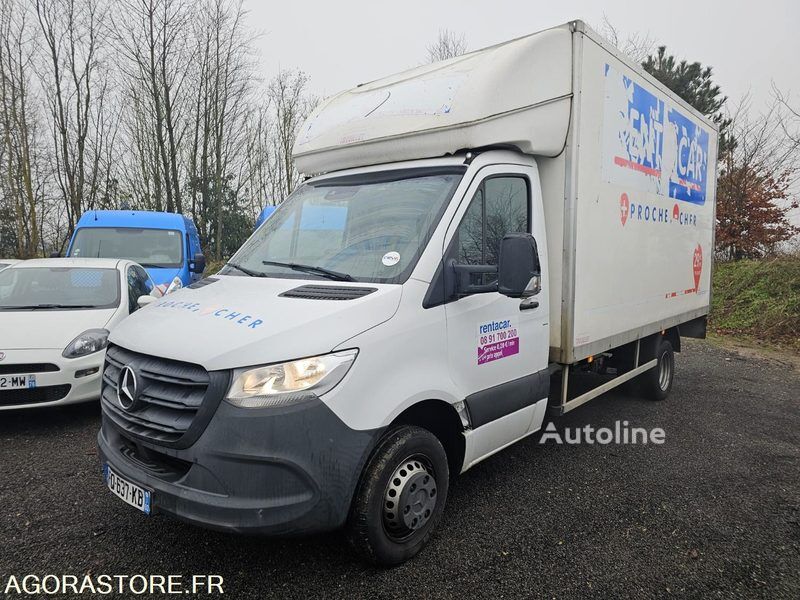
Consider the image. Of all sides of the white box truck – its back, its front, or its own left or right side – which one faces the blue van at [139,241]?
right

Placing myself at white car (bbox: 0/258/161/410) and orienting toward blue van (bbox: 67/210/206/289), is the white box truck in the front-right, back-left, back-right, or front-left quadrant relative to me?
back-right

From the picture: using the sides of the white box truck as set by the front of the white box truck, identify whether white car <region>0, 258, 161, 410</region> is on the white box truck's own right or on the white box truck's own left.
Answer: on the white box truck's own right

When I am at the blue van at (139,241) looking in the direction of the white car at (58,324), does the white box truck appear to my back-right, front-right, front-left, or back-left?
front-left

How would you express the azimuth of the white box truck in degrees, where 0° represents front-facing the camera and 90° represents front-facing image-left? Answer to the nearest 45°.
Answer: approximately 45°

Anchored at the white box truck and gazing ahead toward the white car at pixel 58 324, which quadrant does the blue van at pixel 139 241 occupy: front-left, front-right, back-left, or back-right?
front-right

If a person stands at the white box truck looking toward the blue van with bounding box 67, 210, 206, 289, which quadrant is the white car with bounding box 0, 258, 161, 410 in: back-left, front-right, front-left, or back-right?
front-left

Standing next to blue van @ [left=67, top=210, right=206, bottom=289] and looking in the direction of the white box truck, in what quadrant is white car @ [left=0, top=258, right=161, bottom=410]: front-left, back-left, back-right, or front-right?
front-right
